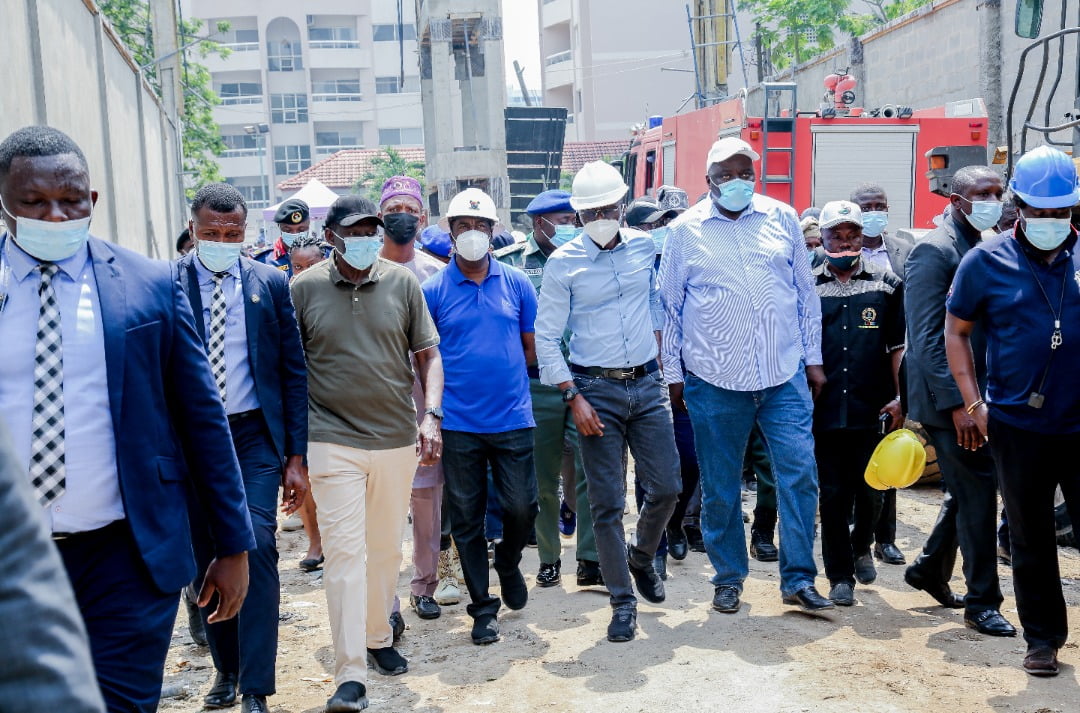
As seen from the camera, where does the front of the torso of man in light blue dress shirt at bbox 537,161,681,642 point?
toward the camera

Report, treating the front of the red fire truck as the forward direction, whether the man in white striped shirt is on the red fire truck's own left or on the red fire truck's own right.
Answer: on the red fire truck's own left

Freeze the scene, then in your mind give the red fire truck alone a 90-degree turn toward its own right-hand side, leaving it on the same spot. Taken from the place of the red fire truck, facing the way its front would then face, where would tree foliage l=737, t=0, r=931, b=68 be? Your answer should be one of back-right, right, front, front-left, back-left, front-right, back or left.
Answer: front-left

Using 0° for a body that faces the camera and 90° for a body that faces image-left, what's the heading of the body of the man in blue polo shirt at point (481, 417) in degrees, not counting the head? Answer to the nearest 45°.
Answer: approximately 0°

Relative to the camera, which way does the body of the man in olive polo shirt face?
toward the camera

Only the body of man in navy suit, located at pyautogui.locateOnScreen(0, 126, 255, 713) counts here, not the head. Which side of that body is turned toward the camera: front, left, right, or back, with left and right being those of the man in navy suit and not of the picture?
front

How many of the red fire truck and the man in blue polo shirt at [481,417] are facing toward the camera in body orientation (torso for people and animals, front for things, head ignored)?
1

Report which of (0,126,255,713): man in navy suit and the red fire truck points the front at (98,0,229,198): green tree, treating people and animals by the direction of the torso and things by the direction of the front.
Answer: the red fire truck

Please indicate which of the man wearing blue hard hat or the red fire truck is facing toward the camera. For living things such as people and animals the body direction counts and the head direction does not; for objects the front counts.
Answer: the man wearing blue hard hat

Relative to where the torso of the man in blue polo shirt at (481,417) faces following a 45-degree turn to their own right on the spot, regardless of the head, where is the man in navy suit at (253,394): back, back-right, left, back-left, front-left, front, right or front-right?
front

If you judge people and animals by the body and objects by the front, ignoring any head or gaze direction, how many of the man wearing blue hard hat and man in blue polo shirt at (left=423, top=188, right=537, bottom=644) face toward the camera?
2

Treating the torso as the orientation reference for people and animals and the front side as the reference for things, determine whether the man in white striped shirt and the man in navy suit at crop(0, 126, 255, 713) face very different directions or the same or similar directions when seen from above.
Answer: same or similar directions

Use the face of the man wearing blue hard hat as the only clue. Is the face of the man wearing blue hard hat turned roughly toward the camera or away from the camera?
toward the camera

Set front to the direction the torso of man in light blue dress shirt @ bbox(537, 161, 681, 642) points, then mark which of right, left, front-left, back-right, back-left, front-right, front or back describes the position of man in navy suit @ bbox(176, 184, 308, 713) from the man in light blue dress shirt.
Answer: front-right

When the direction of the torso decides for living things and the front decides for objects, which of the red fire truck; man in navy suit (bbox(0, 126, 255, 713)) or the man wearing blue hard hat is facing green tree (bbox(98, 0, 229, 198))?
the red fire truck

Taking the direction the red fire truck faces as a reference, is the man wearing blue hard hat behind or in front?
behind

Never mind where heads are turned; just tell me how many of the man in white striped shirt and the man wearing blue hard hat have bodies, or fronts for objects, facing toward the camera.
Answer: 2

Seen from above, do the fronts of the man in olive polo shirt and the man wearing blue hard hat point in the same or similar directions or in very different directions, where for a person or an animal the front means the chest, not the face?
same or similar directions

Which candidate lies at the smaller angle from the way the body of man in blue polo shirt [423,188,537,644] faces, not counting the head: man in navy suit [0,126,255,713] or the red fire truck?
the man in navy suit

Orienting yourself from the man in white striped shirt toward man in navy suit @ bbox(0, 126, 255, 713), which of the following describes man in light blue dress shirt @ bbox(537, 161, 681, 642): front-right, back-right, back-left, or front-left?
front-right

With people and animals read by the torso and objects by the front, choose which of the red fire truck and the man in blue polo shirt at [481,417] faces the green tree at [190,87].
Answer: the red fire truck
